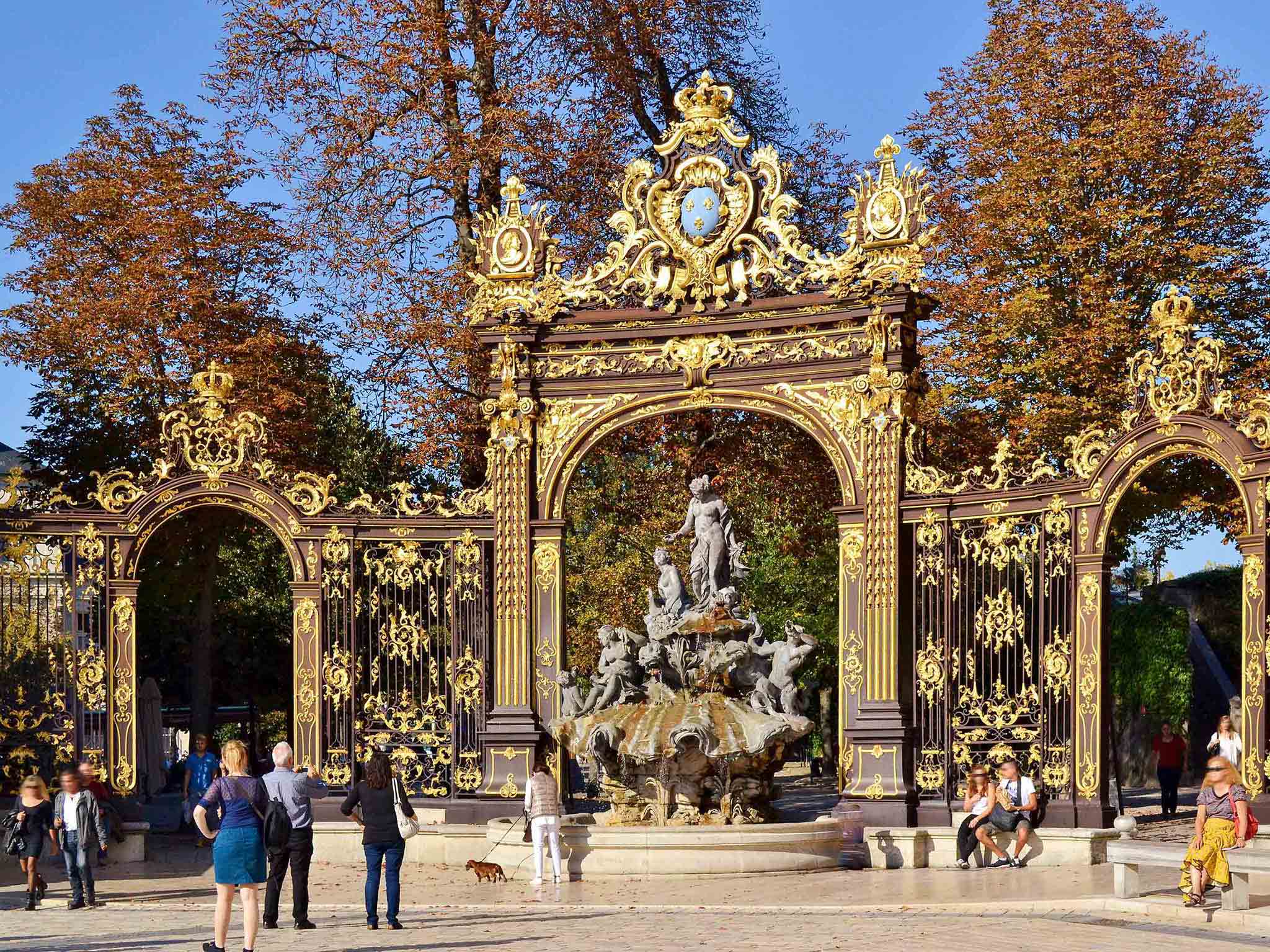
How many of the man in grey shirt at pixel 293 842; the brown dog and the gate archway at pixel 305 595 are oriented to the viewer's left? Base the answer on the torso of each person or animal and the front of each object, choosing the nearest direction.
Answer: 1

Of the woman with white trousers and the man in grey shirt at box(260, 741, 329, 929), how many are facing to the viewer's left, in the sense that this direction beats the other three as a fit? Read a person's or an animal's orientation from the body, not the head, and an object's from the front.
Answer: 0

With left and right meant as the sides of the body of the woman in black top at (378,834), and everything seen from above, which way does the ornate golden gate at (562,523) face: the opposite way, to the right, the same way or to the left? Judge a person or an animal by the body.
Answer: the opposite way

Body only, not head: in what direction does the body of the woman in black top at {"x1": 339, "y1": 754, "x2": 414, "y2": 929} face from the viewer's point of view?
away from the camera

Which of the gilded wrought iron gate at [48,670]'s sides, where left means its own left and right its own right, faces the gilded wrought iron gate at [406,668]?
left

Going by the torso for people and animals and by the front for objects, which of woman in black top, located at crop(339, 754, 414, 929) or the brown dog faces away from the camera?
the woman in black top

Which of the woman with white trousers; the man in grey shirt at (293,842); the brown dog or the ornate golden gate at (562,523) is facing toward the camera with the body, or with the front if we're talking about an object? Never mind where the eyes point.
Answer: the ornate golden gate

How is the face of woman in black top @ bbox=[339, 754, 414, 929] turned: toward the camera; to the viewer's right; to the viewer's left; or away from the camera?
away from the camera

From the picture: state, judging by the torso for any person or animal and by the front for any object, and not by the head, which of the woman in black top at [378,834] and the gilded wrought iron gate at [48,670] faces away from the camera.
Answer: the woman in black top

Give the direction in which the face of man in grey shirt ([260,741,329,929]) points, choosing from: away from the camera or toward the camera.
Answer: away from the camera
